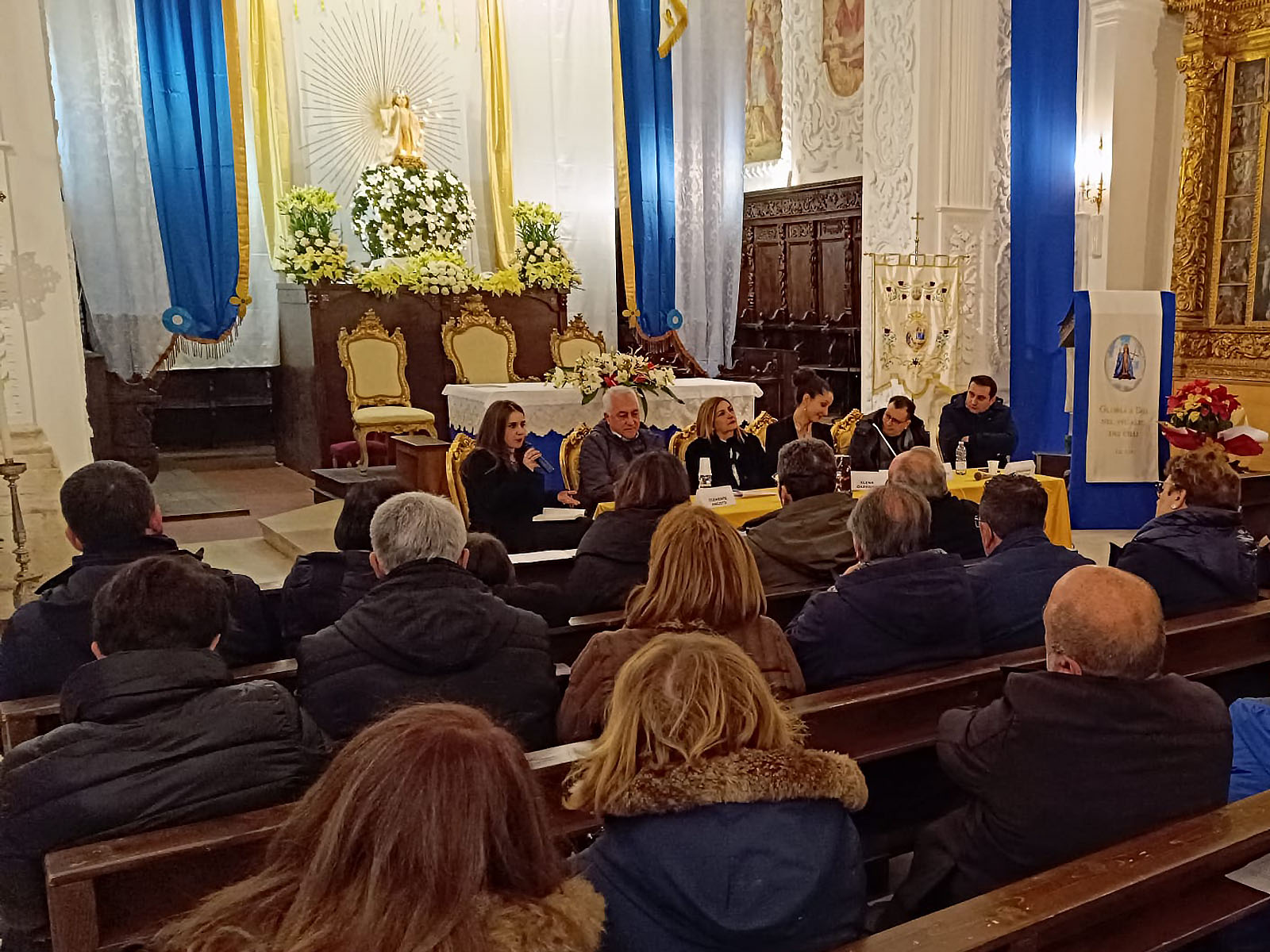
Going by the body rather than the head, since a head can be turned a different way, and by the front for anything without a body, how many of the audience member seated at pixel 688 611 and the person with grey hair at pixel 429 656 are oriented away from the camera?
2

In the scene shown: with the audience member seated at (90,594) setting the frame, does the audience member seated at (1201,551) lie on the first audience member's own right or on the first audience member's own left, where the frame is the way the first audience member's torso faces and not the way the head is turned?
on the first audience member's own right

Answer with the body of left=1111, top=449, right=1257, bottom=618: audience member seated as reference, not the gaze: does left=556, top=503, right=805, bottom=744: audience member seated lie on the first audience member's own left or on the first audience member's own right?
on the first audience member's own left

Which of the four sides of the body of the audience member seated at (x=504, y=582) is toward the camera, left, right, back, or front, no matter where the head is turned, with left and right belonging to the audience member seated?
back

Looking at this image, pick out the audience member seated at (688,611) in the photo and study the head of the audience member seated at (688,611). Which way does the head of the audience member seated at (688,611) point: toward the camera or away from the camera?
away from the camera

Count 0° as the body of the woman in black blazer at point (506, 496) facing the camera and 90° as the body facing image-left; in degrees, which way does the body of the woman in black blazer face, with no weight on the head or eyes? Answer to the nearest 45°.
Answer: approximately 315°

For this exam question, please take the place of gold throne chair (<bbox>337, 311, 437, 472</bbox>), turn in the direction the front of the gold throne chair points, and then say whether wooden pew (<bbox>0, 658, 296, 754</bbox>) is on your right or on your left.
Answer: on your right

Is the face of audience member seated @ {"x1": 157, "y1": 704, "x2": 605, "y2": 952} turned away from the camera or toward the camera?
away from the camera

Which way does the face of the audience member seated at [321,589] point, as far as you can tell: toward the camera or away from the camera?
away from the camera

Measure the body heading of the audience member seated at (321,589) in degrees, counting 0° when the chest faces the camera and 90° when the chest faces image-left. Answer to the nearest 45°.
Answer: approximately 180°
